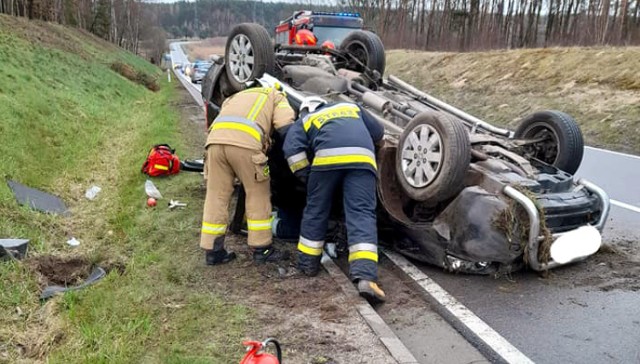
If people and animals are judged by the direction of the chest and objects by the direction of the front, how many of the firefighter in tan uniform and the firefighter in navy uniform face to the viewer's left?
0

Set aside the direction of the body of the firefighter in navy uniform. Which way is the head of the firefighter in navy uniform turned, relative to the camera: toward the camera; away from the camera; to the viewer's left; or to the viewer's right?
away from the camera

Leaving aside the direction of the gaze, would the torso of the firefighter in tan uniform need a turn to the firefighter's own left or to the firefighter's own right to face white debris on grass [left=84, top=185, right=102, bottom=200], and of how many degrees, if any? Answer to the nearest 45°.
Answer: approximately 90° to the firefighter's own left

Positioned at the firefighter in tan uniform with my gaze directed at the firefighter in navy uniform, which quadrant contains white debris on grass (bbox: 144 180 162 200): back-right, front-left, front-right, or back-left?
back-left

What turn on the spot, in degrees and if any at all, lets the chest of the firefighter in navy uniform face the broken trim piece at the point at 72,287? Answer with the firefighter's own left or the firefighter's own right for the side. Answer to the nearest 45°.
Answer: approximately 90° to the firefighter's own left

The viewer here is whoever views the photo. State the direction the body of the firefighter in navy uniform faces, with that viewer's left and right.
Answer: facing away from the viewer

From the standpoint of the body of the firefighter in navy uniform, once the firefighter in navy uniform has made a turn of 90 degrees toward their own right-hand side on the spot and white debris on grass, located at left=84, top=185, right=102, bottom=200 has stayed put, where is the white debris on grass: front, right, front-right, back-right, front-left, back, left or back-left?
back-left

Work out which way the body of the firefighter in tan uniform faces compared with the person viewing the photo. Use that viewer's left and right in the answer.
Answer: facing away from the viewer and to the right of the viewer

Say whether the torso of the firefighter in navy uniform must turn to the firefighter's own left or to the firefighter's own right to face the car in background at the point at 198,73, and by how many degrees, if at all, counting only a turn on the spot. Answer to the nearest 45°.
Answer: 0° — they already face it

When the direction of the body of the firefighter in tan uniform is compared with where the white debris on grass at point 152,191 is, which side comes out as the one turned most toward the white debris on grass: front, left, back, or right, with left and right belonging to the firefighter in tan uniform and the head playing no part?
left

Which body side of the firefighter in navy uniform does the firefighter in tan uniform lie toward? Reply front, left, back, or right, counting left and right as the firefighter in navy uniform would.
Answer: left

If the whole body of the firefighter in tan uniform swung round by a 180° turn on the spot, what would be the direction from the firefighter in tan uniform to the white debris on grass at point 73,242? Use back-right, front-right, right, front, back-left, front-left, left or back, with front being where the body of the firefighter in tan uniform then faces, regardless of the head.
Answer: right

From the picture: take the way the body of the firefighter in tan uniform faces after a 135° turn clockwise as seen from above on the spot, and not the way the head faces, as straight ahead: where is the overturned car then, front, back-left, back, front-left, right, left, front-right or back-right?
left
